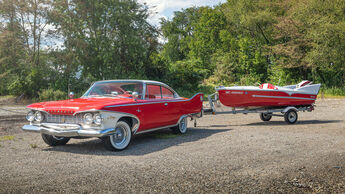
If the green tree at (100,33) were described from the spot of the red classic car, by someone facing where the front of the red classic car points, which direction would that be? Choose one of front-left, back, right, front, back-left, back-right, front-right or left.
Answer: back-right

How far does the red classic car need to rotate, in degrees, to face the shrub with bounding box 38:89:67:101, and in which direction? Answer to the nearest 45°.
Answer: approximately 135° to its right

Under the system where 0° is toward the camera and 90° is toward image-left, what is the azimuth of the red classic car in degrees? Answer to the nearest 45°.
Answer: approximately 45°

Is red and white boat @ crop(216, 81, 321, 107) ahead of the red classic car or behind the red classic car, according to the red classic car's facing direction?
behind
